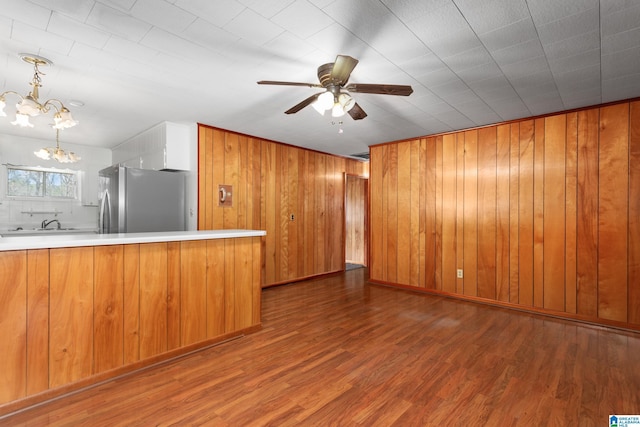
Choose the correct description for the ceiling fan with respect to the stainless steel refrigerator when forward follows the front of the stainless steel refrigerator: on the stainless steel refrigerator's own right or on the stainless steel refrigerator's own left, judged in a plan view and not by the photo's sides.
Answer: on the stainless steel refrigerator's own left

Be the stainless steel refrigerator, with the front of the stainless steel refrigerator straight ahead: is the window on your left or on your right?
on your right

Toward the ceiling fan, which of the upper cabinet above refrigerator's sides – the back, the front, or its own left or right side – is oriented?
left
